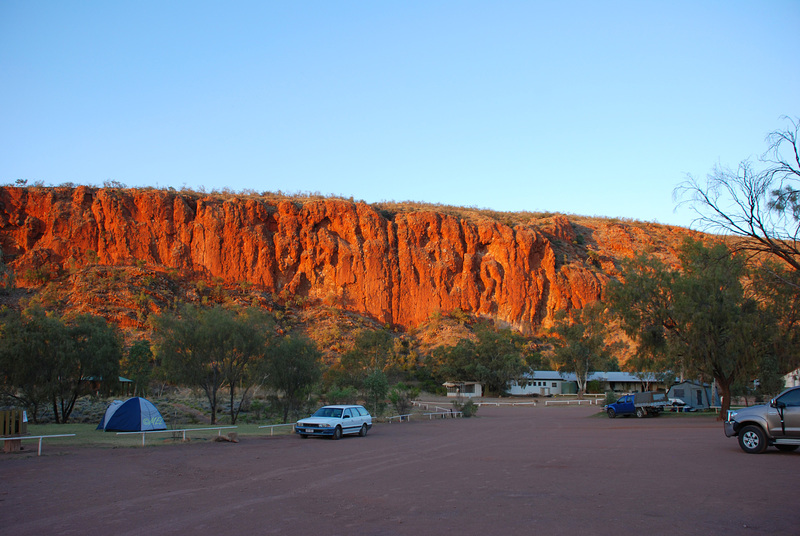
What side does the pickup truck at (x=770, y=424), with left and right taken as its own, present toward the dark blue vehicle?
right

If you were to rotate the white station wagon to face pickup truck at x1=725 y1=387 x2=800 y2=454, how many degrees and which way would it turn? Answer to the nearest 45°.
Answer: approximately 90° to its left

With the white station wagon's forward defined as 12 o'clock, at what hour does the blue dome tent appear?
The blue dome tent is roughly at 2 o'clock from the white station wagon.

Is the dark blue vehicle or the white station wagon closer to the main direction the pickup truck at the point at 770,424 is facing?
the white station wagon

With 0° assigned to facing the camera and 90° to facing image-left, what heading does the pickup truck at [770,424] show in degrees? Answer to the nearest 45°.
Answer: approximately 90°

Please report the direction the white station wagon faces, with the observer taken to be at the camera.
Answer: facing the viewer and to the left of the viewer

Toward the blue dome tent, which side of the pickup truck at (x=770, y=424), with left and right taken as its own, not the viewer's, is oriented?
front

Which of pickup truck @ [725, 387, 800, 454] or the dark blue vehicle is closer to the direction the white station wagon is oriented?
the pickup truck

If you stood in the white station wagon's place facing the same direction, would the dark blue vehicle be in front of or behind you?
behind
